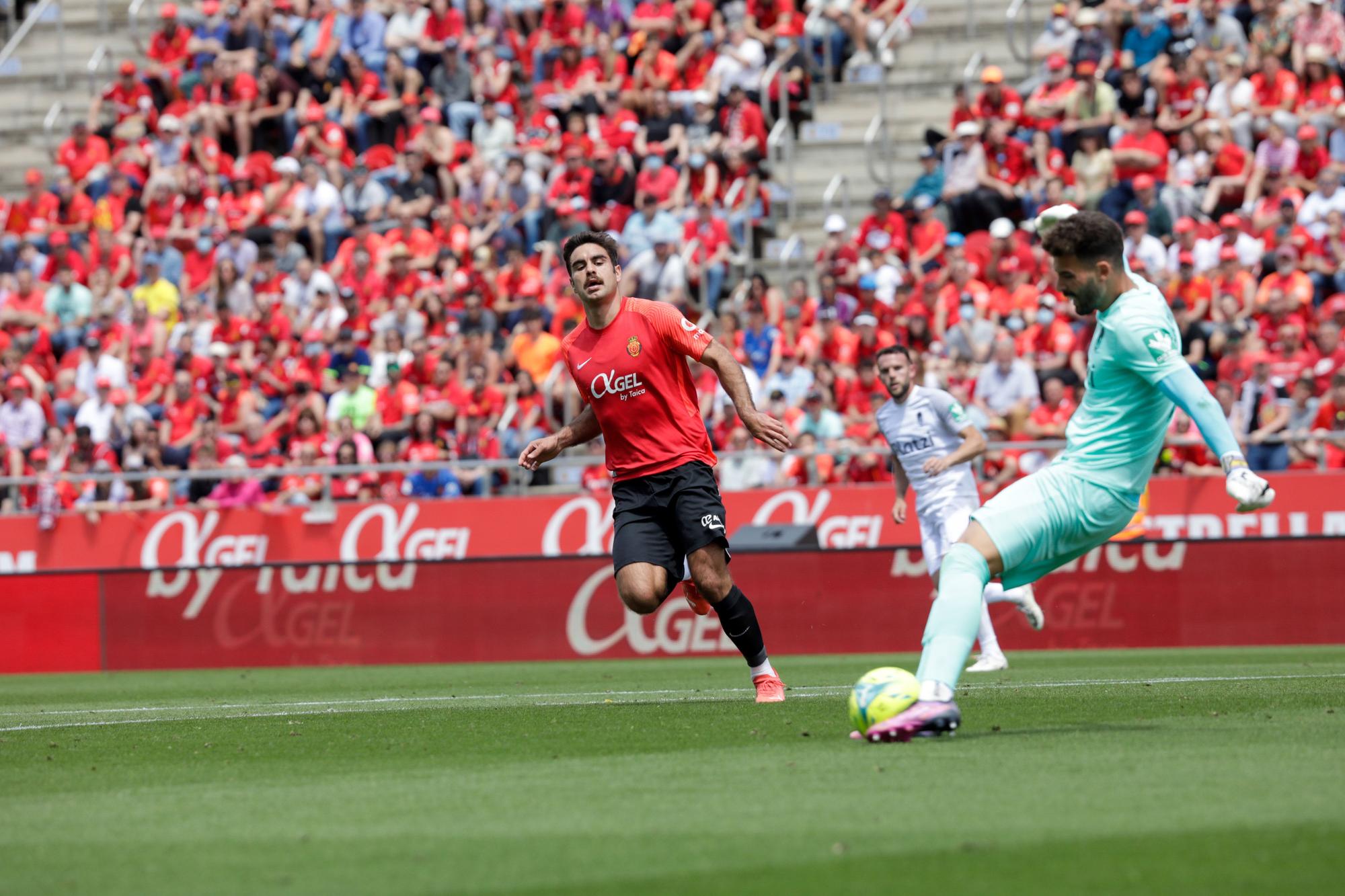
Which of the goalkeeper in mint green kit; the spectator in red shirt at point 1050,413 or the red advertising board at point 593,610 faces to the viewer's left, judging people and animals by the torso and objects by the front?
the goalkeeper in mint green kit

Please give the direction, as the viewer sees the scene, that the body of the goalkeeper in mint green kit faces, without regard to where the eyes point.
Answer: to the viewer's left

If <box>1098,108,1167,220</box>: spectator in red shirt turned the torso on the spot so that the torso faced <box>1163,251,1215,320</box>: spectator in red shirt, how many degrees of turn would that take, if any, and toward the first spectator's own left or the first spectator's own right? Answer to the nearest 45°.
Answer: approximately 45° to the first spectator's own left

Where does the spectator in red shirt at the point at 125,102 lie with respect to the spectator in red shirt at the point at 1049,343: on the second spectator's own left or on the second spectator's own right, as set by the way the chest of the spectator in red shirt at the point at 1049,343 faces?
on the second spectator's own right

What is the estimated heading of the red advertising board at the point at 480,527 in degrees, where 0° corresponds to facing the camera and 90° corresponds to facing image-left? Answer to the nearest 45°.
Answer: approximately 0°

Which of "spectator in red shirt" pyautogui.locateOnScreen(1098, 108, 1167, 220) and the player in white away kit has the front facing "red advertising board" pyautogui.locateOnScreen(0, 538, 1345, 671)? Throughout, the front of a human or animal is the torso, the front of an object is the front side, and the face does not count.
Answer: the spectator in red shirt

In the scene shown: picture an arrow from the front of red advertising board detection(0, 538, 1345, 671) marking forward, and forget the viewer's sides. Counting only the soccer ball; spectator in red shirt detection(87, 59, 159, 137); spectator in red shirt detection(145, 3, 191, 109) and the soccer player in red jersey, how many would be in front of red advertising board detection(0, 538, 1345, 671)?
2

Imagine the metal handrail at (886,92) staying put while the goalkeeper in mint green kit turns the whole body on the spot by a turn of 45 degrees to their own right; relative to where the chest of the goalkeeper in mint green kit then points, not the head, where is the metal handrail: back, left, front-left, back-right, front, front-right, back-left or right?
front-right

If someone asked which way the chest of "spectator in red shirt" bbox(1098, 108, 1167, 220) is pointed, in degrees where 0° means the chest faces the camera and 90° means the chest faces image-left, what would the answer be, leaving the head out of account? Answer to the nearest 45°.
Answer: approximately 45°
